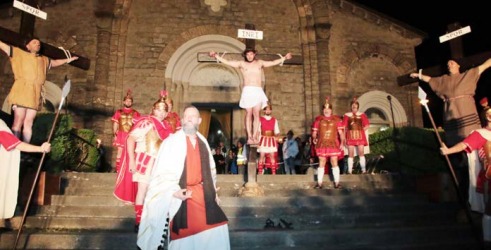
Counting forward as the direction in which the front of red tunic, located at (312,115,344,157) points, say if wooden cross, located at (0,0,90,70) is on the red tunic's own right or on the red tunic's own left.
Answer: on the red tunic's own right

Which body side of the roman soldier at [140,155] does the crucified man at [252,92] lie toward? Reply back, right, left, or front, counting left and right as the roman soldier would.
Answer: left

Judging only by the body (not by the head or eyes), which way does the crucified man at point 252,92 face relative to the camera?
toward the camera

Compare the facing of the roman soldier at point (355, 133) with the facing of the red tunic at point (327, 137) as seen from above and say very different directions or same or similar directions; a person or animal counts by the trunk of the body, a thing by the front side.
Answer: same or similar directions

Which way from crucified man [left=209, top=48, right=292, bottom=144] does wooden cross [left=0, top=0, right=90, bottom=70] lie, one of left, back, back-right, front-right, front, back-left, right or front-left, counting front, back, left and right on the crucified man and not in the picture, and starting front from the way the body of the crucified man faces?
right

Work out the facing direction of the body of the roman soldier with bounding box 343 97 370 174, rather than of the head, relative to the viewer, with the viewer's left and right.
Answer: facing the viewer

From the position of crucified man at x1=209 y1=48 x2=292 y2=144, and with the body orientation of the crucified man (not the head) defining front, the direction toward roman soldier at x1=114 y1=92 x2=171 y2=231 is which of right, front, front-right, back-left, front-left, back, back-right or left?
front-right

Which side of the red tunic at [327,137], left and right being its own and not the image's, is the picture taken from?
front

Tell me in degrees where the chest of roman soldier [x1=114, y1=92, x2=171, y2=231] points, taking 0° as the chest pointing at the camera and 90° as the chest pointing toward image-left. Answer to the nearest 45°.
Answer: approximately 315°

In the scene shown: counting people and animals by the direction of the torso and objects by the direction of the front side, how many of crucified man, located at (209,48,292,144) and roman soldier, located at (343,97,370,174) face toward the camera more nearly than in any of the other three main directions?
2

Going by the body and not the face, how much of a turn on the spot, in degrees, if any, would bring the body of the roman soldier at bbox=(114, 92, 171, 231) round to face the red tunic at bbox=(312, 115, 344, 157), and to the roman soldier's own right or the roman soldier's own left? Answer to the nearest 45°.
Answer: approximately 45° to the roman soldier's own left

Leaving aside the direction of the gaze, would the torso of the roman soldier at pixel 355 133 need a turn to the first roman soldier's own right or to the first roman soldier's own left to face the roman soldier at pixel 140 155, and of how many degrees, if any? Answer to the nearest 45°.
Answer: approximately 45° to the first roman soldier's own right

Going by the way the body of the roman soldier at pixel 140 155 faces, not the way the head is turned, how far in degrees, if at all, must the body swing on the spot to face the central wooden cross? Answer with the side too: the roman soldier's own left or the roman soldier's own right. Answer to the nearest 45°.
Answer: approximately 90° to the roman soldier's own left
